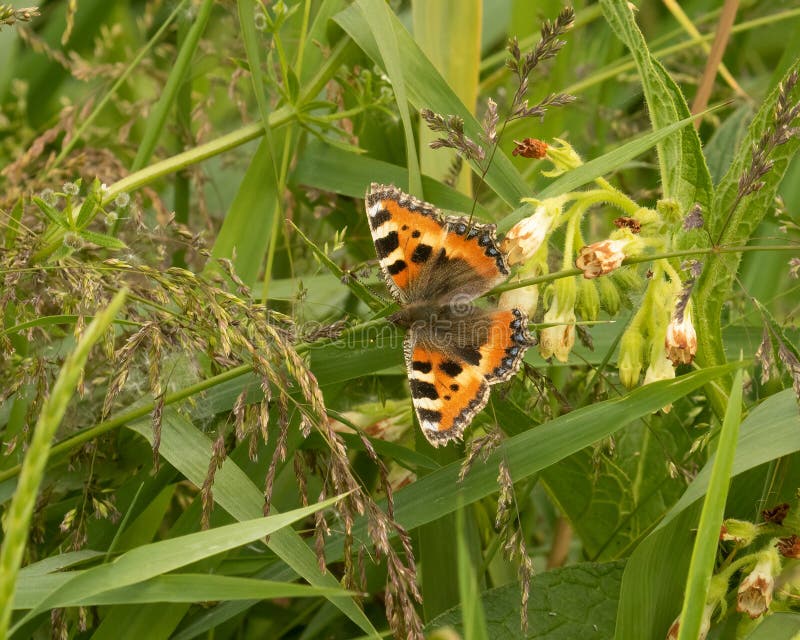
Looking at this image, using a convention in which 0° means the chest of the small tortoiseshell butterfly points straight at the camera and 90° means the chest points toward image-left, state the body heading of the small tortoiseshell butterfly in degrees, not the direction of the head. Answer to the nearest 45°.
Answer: approximately 90°
